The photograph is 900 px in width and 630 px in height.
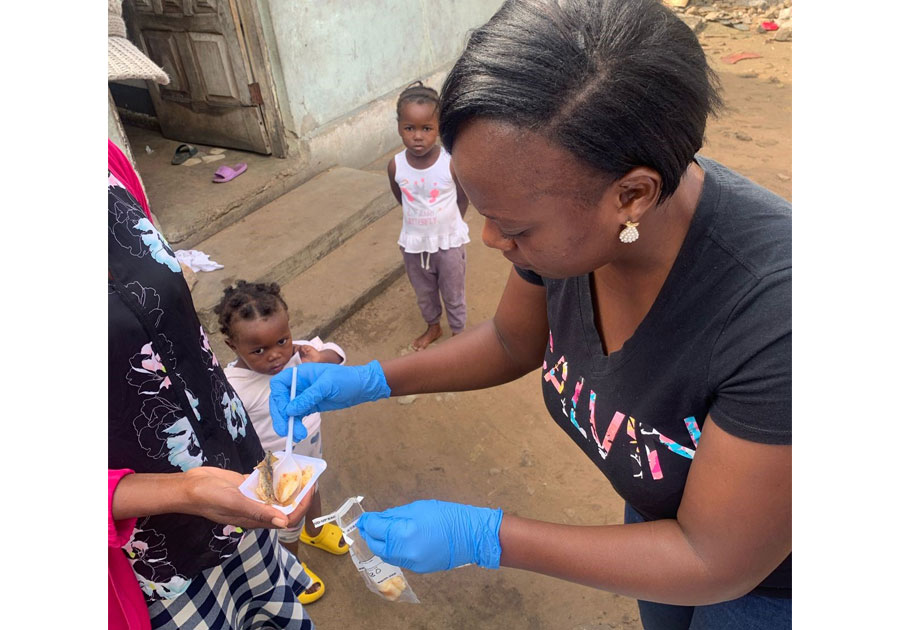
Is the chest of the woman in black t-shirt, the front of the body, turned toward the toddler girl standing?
no

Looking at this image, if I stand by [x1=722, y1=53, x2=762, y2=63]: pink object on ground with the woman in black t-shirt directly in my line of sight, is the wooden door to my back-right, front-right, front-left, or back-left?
front-right

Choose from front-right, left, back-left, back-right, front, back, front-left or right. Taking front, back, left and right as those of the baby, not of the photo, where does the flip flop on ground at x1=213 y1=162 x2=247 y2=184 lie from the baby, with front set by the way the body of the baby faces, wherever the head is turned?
back-left

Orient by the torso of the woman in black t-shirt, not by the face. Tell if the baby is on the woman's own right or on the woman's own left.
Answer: on the woman's own right

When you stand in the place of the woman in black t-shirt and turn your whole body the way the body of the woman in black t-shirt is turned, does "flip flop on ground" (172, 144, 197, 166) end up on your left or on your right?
on your right

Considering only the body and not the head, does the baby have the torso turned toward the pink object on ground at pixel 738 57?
no

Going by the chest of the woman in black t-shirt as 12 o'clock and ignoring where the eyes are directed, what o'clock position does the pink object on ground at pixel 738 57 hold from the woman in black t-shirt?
The pink object on ground is roughly at 5 o'clock from the woman in black t-shirt.

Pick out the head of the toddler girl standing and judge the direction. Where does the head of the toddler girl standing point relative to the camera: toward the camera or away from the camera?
toward the camera

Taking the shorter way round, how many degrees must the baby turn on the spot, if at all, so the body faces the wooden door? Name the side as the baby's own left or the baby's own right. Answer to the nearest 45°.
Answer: approximately 135° to the baby's own left

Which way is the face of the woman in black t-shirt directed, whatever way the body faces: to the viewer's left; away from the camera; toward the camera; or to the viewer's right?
to the viewer's left

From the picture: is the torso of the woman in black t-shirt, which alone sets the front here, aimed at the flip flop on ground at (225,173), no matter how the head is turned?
no

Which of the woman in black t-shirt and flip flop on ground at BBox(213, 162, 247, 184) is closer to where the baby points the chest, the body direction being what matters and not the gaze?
the woman in black t-shirt

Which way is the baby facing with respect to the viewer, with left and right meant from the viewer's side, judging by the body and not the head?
facing the viewer and to the right of the viewer

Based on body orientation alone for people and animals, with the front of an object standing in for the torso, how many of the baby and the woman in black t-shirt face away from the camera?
0

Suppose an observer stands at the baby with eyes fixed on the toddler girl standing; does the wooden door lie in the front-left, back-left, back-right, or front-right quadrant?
front-left

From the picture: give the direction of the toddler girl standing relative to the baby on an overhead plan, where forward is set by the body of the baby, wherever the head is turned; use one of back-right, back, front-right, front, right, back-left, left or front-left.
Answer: left

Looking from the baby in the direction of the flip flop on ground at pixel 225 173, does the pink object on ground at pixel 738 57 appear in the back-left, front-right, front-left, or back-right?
front-right
